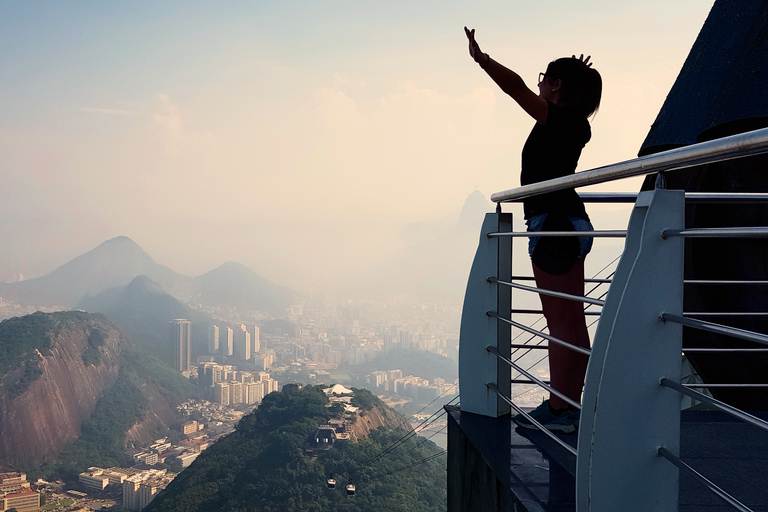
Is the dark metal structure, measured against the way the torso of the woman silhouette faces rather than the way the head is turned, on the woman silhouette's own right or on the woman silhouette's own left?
on the woman silhouette's own right

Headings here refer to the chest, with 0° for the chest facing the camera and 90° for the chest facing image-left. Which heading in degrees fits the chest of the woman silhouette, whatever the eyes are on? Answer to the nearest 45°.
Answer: approximately 90°
